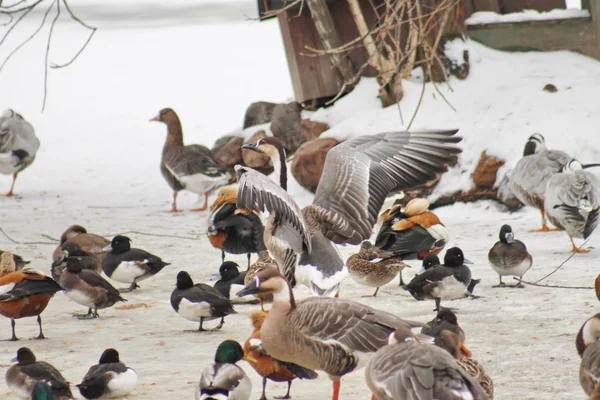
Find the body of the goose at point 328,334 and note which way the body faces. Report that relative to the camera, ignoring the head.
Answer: to the viewer's left

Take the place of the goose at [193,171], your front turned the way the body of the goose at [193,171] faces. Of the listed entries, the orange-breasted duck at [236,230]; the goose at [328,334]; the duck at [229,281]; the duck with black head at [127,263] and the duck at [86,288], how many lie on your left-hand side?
5

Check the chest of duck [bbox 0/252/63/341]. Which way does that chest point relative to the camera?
to the viewer's left

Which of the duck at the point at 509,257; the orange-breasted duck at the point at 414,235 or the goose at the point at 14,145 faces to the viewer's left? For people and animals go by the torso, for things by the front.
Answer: the goose

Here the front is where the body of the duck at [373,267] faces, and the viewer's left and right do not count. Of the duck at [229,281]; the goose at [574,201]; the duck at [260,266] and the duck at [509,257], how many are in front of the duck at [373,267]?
2

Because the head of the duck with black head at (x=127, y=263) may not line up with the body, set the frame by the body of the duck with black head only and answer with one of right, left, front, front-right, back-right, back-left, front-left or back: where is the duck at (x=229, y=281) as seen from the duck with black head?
back-left

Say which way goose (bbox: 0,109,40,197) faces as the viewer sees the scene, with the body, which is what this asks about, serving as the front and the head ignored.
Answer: to the viewer's left

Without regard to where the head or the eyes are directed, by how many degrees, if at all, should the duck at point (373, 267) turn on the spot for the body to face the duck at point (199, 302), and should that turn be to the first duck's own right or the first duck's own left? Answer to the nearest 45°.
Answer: approximately 45° to the first duck's own left

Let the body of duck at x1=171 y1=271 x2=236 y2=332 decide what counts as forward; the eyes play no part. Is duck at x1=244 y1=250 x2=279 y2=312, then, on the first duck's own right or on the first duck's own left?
on the first duck's own right

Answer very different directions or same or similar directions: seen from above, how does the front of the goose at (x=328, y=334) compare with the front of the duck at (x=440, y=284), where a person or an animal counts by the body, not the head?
very different directions

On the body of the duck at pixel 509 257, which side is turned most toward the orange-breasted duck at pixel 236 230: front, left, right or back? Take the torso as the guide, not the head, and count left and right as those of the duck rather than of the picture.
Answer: right

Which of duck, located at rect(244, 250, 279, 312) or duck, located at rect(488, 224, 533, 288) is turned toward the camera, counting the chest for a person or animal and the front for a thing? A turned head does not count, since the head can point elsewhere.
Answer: duck, located at rect(488, 224, 533, 288)

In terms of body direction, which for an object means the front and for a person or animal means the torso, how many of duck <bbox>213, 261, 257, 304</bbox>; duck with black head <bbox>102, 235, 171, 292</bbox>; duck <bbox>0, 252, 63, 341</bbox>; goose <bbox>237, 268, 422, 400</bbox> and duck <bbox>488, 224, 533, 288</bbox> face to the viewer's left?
4

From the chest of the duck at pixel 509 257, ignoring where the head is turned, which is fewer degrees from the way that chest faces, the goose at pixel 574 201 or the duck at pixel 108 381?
the duck

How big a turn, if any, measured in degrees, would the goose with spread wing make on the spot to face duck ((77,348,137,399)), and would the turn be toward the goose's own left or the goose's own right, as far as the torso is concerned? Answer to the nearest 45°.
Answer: approximately 90° to the goose's own left

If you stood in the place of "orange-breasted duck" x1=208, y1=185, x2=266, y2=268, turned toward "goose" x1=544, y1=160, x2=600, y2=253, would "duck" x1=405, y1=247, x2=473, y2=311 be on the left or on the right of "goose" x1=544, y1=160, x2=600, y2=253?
right

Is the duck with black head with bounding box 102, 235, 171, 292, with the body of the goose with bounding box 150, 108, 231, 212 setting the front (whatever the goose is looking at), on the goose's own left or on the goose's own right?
on the goose's own left
